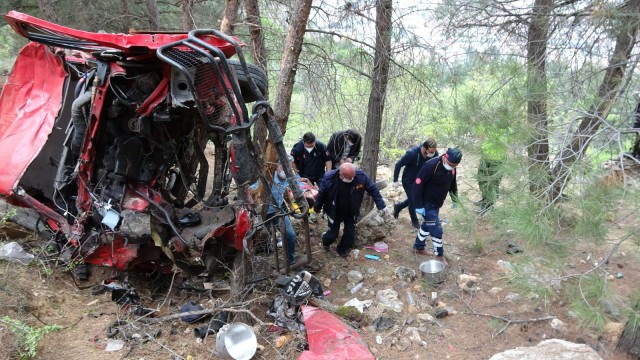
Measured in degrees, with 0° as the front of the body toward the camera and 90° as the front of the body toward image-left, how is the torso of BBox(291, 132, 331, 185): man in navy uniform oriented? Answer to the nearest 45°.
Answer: approximately 0°

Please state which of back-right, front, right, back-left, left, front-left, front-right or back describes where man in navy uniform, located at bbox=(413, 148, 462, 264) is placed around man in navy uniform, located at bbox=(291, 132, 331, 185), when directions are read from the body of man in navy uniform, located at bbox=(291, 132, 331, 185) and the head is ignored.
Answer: front-left

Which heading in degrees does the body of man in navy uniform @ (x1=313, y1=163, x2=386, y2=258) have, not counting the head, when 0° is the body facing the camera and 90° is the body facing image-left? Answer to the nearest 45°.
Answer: approximately 0°

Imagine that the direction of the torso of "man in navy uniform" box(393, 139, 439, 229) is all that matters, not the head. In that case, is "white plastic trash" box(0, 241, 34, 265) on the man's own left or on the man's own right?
on the man's own right

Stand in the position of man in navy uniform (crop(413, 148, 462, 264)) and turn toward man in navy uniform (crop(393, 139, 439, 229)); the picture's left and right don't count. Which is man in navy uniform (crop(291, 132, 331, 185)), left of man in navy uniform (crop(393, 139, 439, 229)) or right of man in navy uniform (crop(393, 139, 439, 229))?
left

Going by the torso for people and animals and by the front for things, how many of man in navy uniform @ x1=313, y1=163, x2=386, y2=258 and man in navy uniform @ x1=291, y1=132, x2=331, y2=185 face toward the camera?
2

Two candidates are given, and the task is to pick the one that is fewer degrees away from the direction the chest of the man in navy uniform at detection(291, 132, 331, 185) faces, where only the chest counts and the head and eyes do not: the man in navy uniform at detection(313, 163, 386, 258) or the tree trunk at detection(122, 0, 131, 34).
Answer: the man in navy uniform
